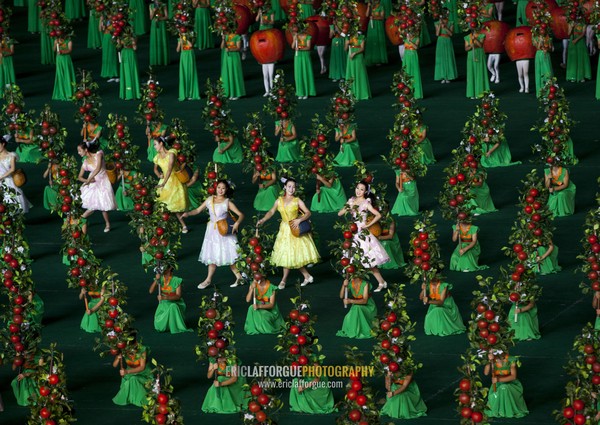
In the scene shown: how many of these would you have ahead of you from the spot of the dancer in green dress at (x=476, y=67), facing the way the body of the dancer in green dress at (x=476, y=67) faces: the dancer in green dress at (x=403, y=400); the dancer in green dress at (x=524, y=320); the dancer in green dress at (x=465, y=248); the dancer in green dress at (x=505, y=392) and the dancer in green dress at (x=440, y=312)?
5

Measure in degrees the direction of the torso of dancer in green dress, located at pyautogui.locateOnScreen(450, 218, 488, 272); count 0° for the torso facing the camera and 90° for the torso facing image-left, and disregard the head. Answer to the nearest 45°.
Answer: approximately 0°

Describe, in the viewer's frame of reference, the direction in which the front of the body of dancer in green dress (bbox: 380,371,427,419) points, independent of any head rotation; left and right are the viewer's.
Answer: facing the viewer and to the left of the viewer

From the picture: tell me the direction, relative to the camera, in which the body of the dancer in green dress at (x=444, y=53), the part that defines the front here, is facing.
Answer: toward the camera

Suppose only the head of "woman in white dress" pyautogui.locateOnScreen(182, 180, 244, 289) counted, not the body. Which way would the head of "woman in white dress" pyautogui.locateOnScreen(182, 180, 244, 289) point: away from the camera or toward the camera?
toward the camera

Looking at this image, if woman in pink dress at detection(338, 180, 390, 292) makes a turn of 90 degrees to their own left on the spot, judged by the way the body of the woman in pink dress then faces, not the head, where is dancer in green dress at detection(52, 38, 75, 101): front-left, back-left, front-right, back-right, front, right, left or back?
back

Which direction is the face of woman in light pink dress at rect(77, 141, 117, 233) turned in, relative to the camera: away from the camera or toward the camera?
toward the camera

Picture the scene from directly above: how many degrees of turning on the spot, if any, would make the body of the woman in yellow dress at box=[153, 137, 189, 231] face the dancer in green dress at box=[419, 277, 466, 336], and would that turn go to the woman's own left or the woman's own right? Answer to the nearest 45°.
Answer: approximately 90° to the woman's own left

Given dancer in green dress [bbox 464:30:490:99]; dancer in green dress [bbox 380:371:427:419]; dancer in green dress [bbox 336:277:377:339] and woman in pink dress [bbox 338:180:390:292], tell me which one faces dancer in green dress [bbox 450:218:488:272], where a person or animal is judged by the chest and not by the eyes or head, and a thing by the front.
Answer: dancer in green dress [bbox 464:30:490:99]

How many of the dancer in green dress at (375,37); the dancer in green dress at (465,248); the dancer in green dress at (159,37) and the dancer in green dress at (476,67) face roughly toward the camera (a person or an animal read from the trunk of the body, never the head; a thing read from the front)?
4

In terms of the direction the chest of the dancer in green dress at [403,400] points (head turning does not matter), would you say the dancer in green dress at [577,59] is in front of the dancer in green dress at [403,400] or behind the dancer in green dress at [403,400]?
behind

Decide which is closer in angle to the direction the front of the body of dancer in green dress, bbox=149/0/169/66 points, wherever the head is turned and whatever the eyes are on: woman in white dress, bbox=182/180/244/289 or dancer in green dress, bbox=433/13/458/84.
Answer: the woman in white dress

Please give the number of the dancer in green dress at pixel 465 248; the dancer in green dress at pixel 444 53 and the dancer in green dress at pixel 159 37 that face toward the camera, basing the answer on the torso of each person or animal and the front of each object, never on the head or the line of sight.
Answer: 3

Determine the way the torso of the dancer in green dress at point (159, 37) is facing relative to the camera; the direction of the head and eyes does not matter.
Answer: toward the camera
